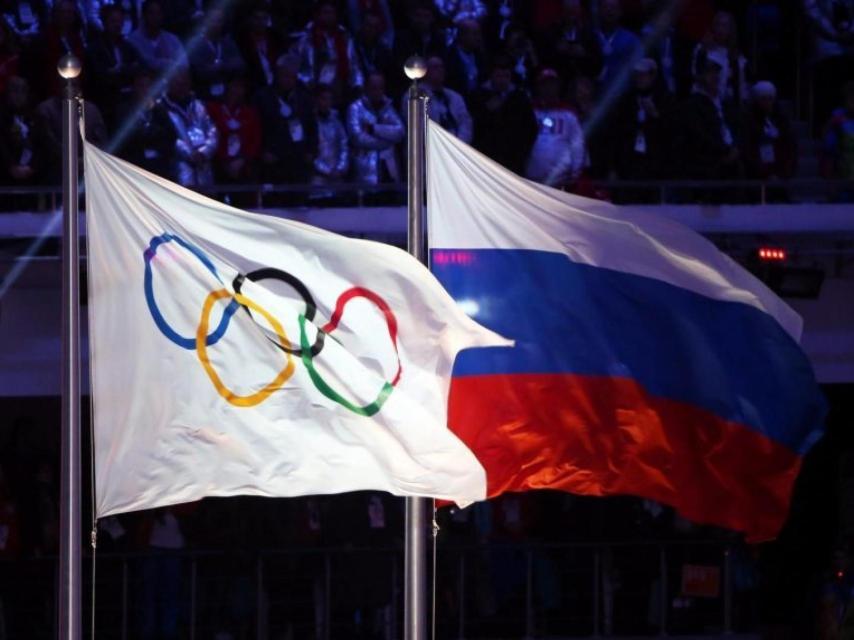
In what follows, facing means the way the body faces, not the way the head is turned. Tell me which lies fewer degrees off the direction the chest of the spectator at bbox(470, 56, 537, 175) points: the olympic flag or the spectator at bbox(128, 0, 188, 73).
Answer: the olympic flag

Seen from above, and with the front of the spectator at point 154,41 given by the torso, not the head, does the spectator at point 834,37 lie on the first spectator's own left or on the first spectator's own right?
on the first spectator's own left

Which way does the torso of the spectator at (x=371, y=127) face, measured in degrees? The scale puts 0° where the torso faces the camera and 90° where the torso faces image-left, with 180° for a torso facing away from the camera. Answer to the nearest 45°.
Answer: approximately 0°

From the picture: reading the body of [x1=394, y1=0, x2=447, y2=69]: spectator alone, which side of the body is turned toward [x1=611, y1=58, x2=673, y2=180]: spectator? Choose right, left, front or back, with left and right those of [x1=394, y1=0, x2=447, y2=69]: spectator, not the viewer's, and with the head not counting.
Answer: left

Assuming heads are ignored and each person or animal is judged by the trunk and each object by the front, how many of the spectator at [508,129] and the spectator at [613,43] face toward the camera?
2
